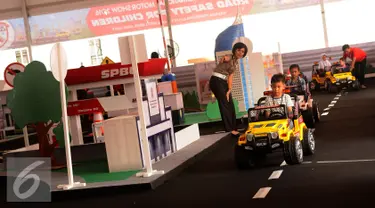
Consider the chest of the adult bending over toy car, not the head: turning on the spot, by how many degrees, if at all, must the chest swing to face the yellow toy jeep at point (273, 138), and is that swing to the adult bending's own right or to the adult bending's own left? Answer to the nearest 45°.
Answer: approximately 45° to the adult bending's own left

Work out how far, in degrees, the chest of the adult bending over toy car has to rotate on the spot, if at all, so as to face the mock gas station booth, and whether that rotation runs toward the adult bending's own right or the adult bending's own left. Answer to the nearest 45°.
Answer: approximately 45° to the adult bending's own left

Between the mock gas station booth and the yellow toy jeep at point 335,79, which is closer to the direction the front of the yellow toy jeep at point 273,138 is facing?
the mock gas station booth

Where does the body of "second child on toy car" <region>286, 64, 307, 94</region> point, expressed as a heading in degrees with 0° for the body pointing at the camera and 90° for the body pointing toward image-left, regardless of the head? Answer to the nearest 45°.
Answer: approximately 45°

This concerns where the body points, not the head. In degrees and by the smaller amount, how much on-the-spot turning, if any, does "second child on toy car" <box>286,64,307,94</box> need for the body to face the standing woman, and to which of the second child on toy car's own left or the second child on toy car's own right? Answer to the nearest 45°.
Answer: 0° — they already face them

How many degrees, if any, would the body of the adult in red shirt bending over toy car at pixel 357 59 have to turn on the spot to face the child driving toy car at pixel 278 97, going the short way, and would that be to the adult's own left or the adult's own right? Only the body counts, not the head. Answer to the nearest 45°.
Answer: approximately 45° to the adult's own left

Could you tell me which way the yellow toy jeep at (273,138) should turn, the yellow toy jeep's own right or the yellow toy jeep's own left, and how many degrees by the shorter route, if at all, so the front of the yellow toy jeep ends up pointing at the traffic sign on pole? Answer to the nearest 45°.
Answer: approximately 45° to the yellow toy jeep's own right

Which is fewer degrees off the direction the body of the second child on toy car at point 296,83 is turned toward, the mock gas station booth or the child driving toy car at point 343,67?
the mock gas station booth

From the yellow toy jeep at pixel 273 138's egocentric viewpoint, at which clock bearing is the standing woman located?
The standing woman is roughly at 4 o'clock from the yellow toy jeep.
